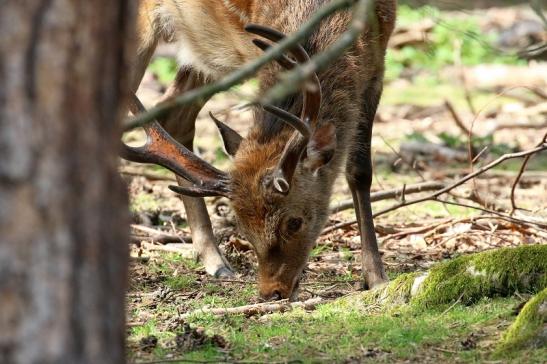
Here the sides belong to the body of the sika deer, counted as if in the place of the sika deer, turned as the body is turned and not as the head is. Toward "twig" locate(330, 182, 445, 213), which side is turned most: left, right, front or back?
left

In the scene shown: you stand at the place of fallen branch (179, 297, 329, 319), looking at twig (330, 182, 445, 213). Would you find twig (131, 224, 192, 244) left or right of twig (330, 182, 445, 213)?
left

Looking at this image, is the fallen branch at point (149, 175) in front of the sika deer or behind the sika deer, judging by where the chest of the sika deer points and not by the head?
behind

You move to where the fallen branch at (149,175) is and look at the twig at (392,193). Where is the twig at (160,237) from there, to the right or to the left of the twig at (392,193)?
right

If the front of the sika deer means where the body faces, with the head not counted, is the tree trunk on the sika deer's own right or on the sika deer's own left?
on the sika deer's own right

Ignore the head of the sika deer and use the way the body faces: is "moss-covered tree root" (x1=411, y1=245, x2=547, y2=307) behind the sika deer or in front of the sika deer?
in front

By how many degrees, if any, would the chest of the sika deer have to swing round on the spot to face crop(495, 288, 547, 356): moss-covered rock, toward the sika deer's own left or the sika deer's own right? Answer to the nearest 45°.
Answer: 0° — it already faces it

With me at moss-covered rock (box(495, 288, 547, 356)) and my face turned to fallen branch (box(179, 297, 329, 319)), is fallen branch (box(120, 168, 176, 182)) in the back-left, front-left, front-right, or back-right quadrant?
front-right

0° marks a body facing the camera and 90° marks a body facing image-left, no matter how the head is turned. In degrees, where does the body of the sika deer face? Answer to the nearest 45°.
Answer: approximately 315°

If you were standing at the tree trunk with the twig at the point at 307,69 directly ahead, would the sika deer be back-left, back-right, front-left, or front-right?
front-left
